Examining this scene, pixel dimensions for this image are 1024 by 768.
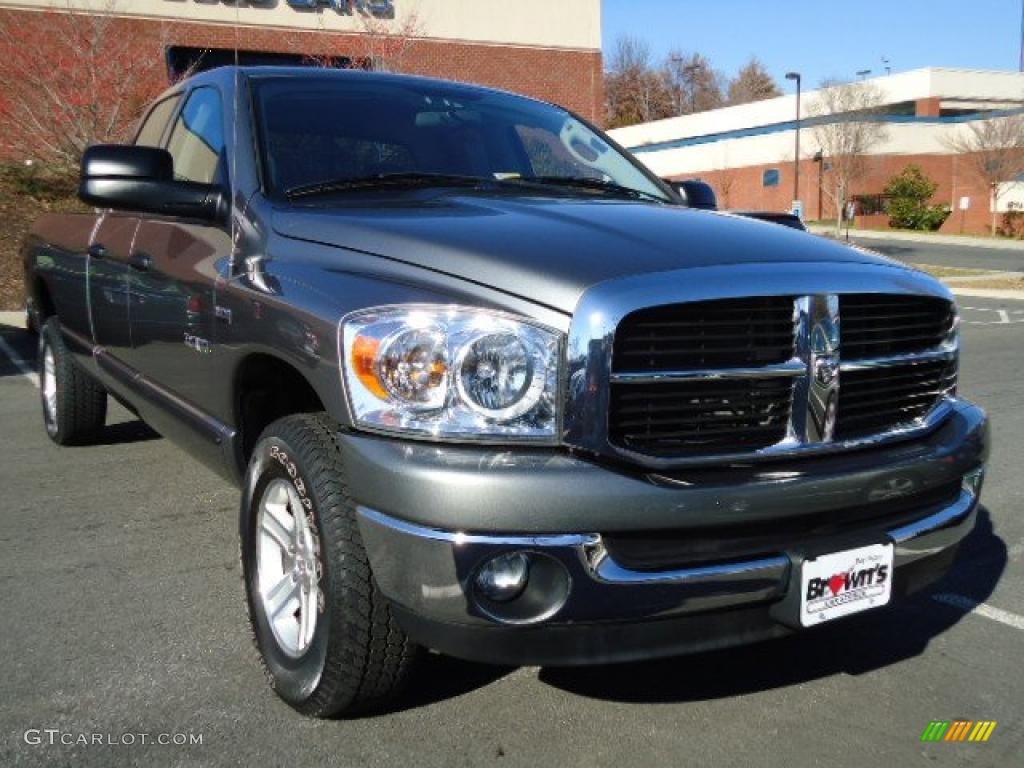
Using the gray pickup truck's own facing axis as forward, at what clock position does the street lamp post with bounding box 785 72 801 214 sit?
The street lamp post is roughly at 8 o'clock from the gray pickup truck.

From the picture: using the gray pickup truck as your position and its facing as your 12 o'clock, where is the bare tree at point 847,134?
The bare tree is roughly at 8 o'clock from the gray pickup truck.

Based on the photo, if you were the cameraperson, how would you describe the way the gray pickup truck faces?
facing the viewer and to the right of the viewer

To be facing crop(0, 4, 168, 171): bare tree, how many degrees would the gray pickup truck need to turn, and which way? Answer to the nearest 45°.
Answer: approximately 180°

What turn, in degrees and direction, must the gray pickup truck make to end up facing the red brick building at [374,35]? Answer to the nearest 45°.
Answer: approximately 135° to its left

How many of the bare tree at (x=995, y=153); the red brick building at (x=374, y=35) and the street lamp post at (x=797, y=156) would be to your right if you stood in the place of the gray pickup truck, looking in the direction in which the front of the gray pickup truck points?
0

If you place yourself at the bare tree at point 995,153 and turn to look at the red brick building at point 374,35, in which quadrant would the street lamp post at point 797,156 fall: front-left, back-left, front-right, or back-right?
front-right

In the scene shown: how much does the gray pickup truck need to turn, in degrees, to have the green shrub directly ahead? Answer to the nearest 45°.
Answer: approximately 90° to its left

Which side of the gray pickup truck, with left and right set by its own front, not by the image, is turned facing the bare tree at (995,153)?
left

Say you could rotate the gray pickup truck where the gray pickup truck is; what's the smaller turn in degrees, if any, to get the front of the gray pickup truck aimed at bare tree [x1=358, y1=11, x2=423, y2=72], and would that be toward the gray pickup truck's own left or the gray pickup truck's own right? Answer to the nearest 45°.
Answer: approximately 135° to the gray pickup truck's own left
